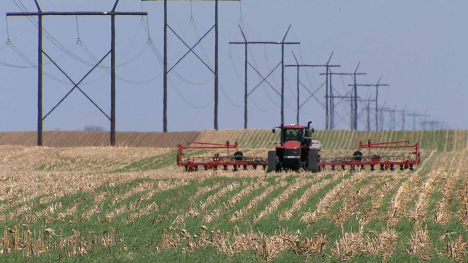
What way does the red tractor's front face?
toward the camera
